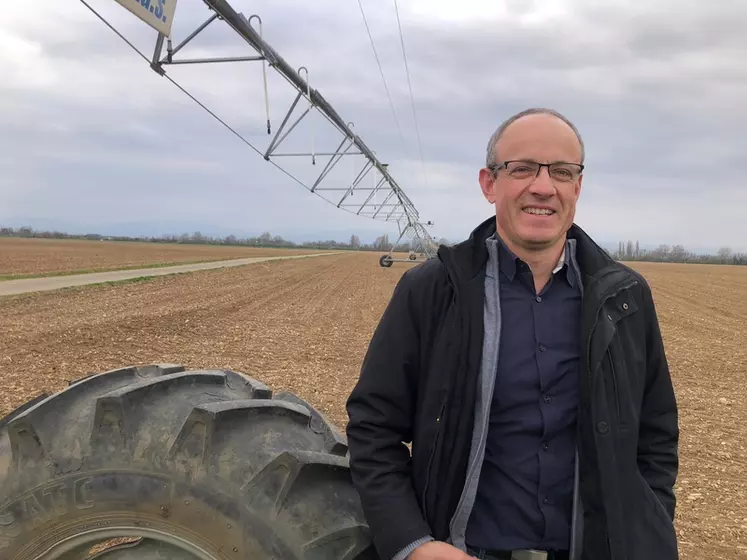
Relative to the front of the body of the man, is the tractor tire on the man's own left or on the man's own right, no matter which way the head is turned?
on the man's own right

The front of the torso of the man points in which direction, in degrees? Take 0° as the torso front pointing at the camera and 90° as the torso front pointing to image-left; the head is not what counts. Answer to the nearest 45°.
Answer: approximately 0°
